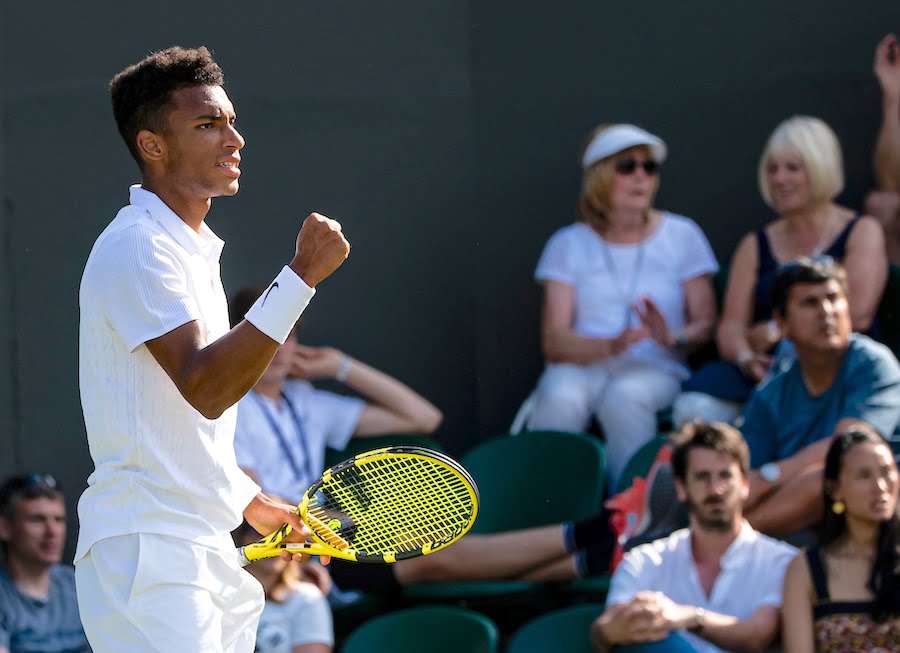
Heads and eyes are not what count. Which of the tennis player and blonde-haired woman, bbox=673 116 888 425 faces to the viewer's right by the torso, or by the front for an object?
the tennis player

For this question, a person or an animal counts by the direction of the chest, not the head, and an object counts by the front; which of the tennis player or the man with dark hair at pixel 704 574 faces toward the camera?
the man with dark hair

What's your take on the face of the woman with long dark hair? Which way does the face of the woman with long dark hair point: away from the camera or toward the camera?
toward the camera

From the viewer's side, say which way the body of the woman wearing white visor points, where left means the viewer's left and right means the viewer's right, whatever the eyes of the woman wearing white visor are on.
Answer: facing the viewer

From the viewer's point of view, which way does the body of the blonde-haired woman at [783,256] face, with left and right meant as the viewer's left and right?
facing the viewer and to the left of the viewer

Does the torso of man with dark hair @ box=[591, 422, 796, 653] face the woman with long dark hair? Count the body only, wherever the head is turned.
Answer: no

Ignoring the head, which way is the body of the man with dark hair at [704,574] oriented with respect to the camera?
toward the camera

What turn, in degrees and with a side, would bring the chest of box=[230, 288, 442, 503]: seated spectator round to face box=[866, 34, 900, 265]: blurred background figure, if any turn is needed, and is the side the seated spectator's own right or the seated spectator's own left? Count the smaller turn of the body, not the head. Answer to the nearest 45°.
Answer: approximately 45° to the seated spectator's own left

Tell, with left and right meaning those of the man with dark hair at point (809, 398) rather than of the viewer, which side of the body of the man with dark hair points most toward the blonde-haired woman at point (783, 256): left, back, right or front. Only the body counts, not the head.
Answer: back

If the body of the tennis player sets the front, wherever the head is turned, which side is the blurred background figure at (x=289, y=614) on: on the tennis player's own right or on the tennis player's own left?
on the tennis player's own left

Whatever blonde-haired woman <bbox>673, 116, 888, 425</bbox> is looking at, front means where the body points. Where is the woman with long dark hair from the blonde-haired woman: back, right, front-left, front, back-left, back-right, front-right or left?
front-left

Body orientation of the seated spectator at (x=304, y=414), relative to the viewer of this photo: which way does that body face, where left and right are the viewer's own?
facing the viewer and to the right of the viewer

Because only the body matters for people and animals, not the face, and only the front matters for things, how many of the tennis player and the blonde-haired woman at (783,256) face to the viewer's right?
1

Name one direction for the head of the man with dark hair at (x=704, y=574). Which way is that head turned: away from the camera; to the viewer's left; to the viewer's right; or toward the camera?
toward the camera

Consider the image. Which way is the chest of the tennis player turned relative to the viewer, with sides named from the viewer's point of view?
facing to the right of the viewer

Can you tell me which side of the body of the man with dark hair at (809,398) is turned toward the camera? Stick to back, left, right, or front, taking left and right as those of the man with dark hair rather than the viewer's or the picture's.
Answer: front
